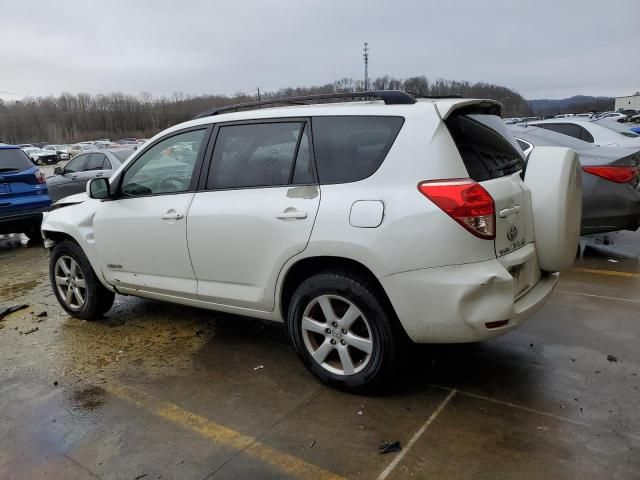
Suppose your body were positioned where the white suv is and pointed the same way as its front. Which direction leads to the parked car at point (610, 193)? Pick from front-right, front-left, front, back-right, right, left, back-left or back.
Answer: right

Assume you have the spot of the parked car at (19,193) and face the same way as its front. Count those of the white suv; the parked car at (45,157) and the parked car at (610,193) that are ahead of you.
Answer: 1

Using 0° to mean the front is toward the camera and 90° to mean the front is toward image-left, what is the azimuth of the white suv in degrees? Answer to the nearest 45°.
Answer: approximately 135°

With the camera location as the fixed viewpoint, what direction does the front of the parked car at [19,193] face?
facing away from the viewer

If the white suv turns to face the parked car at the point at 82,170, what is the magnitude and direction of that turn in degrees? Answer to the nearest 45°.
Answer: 0° — it already faces it

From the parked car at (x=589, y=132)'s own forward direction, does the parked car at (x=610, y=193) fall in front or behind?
behind

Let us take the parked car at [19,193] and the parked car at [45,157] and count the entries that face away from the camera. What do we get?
1

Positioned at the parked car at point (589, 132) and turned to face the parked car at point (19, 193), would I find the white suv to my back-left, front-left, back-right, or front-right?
front-left

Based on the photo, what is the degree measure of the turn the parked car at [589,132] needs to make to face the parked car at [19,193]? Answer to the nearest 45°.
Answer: approximately 90° to its left

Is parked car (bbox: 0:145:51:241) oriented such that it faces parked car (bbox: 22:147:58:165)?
yes

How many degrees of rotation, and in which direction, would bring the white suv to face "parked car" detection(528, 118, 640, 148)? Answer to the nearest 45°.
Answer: approximately 90° to its right

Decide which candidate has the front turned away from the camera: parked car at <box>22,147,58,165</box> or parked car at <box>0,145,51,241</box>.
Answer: parked car at <box>0,145,51,241</box>

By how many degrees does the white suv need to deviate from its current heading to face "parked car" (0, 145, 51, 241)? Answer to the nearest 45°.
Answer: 0° — it already faces it
